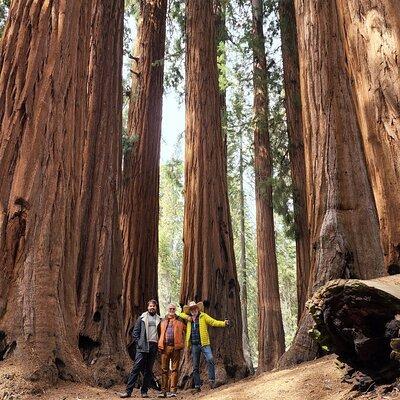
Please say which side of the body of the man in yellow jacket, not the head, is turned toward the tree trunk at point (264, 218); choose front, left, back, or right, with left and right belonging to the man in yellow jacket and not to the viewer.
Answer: back

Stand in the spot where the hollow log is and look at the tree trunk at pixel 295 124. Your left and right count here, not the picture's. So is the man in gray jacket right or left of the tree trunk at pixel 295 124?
left

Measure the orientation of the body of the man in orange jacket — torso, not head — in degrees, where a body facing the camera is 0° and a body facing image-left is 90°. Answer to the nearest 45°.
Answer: approximately 0°

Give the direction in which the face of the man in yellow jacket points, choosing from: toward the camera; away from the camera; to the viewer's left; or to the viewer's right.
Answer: toward the camera

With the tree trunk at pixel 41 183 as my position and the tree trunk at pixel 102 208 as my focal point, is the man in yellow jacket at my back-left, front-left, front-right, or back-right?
front-right

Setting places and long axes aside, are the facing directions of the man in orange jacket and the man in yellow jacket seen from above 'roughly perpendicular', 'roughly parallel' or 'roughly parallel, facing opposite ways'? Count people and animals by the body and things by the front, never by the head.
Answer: roughly parallel

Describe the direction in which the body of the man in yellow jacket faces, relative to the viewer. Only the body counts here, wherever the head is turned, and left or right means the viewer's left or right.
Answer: facing the viewer
